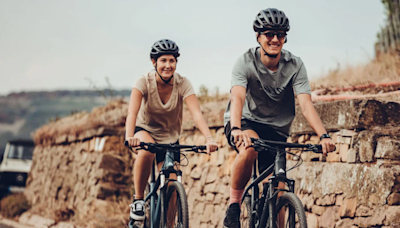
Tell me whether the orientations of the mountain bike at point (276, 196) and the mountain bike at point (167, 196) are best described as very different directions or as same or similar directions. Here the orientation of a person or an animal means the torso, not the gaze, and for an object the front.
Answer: same or similar directions

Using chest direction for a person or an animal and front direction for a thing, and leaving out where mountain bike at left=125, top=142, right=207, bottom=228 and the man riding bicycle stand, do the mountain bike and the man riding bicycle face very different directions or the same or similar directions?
same or similar directions

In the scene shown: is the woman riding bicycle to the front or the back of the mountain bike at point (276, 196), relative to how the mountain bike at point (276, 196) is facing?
to the back

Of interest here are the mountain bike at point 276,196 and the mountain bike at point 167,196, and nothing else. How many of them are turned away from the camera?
0

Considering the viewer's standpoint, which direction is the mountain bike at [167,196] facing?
facing the viewer and to the right of the viewer
